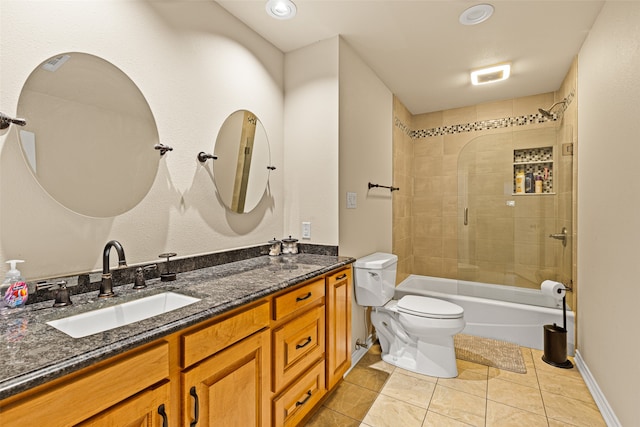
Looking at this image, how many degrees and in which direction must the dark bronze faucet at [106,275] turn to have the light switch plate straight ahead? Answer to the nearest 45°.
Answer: approximately 45° to its left

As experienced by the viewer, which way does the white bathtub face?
facing the viewer

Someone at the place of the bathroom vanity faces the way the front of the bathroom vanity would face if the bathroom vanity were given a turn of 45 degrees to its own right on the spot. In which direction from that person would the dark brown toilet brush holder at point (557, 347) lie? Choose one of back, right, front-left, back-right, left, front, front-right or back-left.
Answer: left

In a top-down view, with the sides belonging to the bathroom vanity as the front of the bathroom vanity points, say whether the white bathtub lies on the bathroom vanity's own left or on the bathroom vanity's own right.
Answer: on the bathroom vanity's own left

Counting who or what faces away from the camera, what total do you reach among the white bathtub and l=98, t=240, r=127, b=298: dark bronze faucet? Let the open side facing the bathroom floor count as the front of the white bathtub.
0

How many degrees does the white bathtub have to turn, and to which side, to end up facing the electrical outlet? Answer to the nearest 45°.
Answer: approximately 45° to its right

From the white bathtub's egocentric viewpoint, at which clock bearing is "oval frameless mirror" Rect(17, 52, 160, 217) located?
The oval frameless mirror is roughly at 1 o'clock from the white bathtub.

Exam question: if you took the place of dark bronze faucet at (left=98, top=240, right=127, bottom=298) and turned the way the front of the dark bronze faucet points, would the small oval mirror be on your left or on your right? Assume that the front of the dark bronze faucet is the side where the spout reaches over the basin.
on your left

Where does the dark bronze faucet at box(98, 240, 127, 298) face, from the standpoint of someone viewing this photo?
facing the viewer and to the right of the viewer
